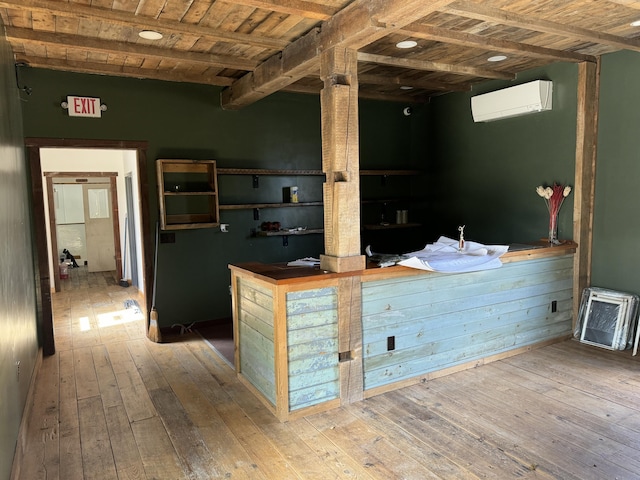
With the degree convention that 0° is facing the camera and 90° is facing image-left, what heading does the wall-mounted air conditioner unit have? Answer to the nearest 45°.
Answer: approximately 45°

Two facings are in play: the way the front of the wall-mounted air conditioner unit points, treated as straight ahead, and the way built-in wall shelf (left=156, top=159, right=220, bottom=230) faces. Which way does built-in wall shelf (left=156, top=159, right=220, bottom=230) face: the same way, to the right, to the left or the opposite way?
to the left

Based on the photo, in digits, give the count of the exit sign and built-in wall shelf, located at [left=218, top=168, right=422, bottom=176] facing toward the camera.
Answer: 2

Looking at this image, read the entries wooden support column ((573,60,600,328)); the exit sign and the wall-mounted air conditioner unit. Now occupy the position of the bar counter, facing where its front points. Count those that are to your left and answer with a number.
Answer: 2

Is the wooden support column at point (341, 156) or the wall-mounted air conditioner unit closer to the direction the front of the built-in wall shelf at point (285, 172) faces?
the wooden support column

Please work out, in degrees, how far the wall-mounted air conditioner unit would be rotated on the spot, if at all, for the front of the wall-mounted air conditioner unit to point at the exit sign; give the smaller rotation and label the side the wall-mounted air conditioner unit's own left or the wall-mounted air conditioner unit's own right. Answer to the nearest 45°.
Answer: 0° — it already faces it

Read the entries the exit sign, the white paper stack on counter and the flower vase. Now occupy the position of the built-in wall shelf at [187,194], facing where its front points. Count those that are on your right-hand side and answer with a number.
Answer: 1

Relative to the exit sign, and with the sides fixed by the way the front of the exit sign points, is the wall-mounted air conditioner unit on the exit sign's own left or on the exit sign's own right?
on the exit sign's own left

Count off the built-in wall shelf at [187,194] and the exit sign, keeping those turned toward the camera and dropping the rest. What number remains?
2

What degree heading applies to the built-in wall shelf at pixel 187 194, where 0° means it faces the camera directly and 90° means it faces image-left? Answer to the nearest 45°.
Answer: approximately 0°

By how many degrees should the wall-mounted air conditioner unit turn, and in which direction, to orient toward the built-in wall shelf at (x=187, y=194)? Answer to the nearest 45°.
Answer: approximately 45° to its right
